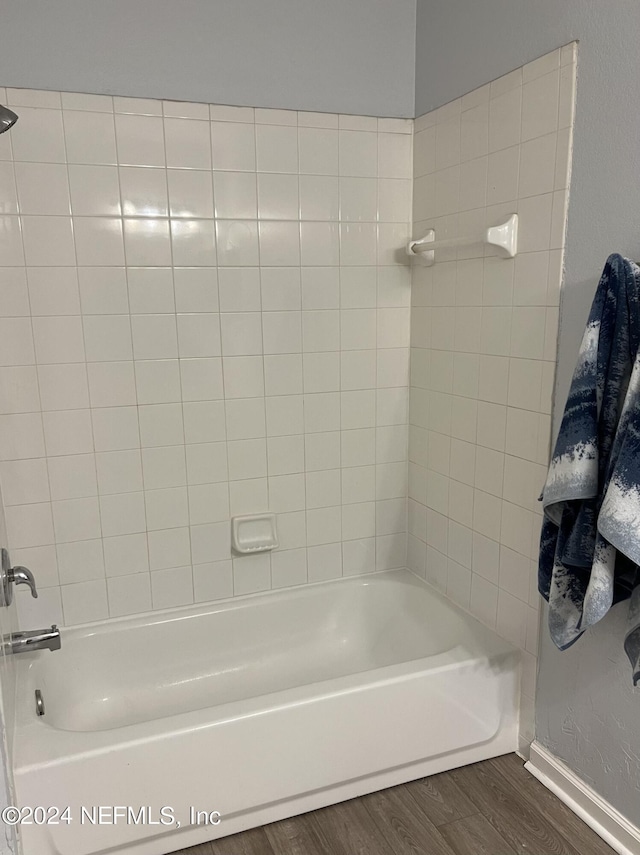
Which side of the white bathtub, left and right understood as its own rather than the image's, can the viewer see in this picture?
front

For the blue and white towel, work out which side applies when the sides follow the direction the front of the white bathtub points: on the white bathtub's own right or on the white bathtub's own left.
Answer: on the white bathtub's own left

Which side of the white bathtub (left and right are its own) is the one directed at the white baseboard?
left
